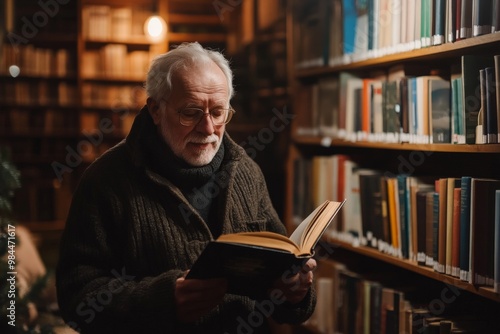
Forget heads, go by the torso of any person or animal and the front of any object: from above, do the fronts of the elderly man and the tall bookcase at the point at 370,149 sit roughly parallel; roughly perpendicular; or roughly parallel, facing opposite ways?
roughly perpendicular

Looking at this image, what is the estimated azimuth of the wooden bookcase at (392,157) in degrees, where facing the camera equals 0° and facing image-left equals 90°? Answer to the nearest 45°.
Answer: approximately 45°

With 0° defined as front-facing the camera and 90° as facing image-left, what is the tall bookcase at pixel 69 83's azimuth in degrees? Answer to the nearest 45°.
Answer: approximately 0°

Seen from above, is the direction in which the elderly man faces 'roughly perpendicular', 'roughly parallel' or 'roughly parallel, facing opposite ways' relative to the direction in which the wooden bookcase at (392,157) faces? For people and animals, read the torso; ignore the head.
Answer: roughly perpendicular

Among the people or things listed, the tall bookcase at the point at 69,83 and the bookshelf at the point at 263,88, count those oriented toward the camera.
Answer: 2

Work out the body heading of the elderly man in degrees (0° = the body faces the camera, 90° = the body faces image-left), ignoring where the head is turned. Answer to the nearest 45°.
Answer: approximately 315°

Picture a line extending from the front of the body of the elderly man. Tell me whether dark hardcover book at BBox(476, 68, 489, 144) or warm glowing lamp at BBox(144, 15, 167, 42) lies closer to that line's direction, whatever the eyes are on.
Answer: the dark hardcover book
